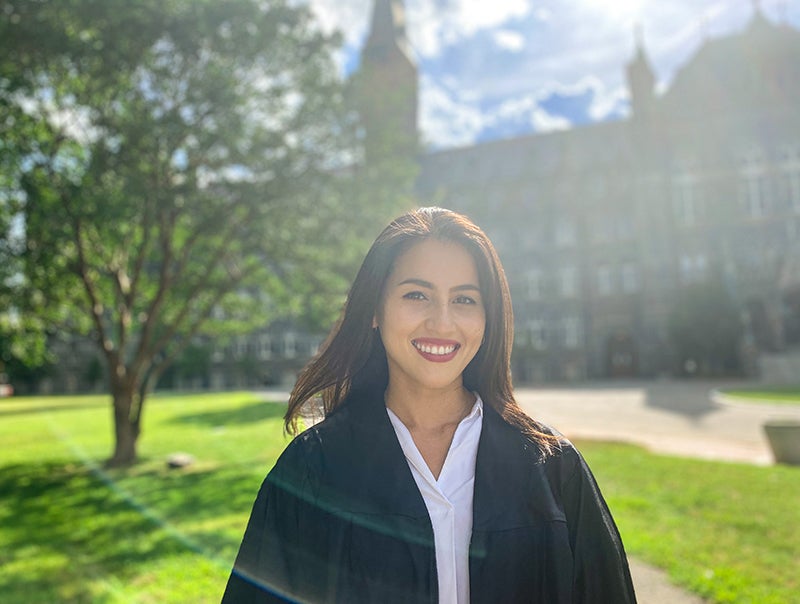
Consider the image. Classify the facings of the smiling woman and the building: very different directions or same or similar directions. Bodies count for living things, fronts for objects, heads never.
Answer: same or similar directions

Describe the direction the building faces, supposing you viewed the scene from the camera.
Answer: facing the viewer

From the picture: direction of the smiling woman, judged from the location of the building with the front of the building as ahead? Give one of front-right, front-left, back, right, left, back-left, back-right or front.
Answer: front

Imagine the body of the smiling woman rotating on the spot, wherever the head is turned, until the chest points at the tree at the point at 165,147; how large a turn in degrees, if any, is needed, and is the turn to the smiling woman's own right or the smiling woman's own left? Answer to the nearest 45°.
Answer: approximately 135° to the smiling woman's own right

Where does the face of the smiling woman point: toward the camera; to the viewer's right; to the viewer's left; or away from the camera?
toward the camera

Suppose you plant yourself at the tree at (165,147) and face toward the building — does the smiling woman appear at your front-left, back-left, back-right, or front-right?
back-right

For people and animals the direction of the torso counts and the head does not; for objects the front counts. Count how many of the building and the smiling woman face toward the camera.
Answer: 2
